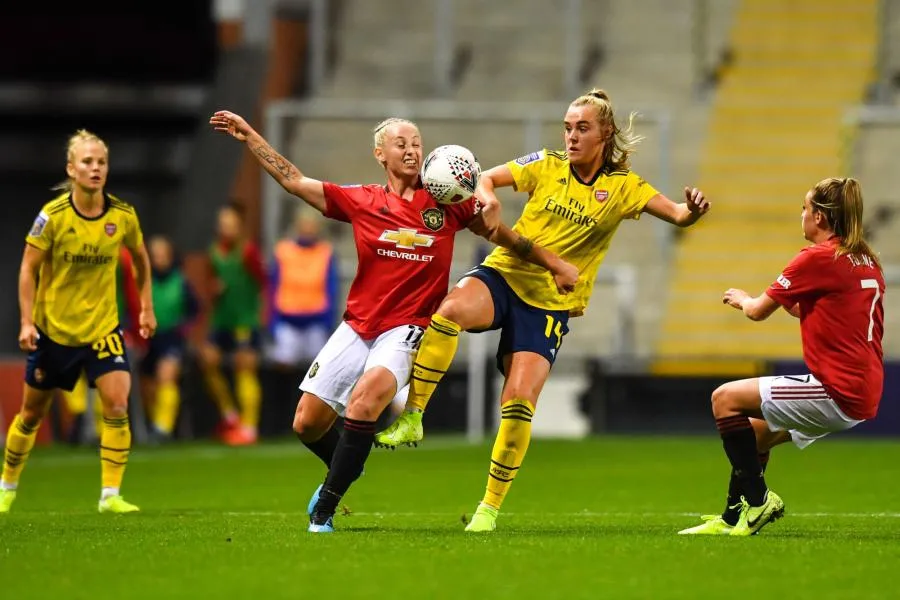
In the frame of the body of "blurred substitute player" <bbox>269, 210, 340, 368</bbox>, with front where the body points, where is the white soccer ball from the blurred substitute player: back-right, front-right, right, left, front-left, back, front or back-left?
front

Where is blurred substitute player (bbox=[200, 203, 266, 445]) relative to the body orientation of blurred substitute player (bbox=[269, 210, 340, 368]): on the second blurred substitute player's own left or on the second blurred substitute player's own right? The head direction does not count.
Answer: on the second blurred substitute player's own right

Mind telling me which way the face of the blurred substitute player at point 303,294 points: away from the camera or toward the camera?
toward the camera

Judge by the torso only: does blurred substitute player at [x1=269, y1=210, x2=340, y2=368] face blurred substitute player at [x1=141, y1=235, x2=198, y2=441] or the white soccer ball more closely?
the white soccer ball

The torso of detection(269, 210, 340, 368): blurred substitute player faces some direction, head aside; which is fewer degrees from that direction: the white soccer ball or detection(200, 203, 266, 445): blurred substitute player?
the white soccer ball

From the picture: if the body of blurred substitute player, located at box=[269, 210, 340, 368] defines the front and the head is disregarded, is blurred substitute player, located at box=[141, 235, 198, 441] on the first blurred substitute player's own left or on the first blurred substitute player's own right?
on the first blurred substitute player's own right

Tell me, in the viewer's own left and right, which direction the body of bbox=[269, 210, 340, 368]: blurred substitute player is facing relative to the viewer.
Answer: facing the viewer
